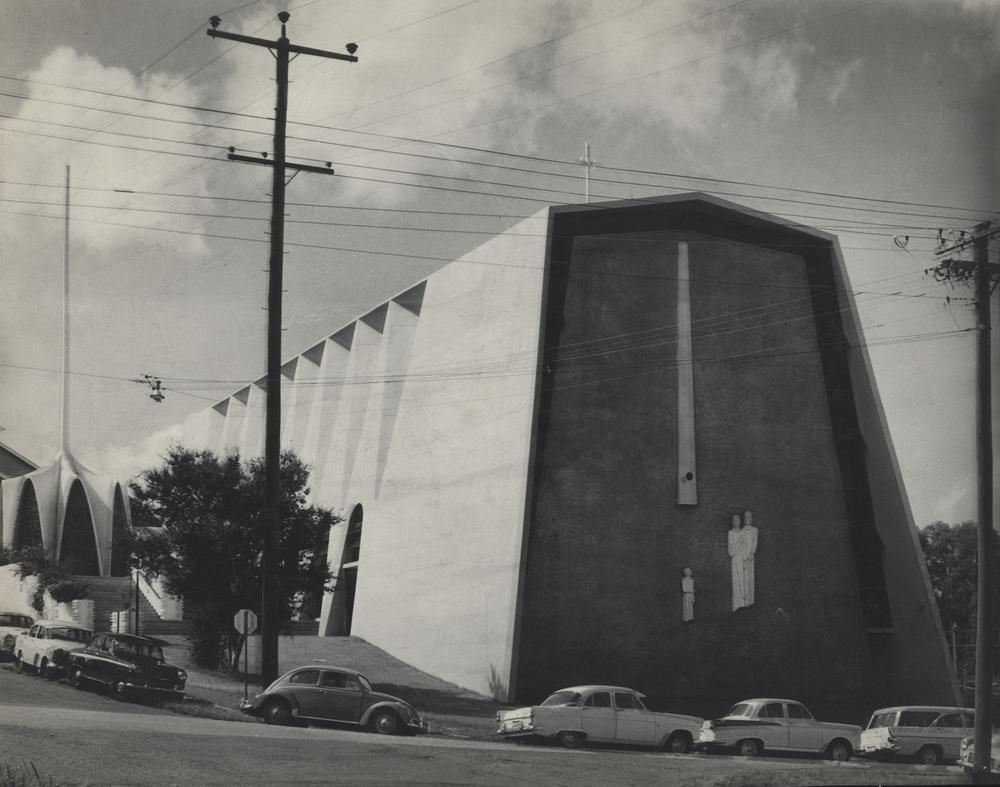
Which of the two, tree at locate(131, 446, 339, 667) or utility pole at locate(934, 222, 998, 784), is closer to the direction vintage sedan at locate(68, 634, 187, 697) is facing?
the utility pole

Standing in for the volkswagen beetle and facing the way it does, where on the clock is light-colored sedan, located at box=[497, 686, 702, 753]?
The light-colored sedan is roughly at 12 o'clock from the volkswagen beetle.

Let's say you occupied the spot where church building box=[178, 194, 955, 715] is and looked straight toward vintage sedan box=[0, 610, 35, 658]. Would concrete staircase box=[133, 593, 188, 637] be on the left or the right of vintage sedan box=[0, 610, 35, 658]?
right

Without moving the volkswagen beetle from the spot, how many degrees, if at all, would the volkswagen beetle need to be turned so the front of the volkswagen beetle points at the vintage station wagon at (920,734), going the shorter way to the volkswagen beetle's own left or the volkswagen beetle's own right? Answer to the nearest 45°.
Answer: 0° — it already faces it

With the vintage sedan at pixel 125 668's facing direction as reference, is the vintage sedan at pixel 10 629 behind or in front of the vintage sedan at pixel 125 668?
behind

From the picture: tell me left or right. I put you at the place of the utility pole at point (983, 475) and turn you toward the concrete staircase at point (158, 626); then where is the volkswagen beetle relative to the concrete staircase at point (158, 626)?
left
